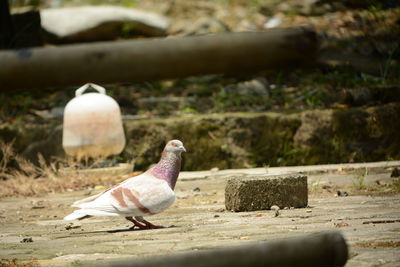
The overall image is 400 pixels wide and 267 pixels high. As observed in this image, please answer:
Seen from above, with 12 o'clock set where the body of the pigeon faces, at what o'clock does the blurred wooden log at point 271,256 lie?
The blurred wooden log is roughly at 3 o'clock from the pigeon.

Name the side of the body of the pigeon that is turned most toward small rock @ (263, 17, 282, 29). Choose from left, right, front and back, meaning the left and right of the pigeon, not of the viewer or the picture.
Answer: left

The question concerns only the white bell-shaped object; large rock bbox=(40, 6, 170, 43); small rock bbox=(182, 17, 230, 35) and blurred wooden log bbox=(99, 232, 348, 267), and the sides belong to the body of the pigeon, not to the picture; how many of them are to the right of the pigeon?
1

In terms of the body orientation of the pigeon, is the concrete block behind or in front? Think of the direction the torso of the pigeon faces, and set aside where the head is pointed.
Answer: in front

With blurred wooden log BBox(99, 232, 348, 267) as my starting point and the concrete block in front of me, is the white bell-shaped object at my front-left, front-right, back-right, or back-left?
front-left

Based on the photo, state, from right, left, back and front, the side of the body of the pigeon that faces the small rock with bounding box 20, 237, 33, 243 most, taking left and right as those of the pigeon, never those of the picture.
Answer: back

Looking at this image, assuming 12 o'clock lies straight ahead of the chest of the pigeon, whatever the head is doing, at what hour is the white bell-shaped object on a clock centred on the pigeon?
The white bell-shaped object is roughly at 9 o'clock from the pigeon.

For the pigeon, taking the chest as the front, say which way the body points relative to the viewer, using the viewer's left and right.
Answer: facing to the right of the viewer

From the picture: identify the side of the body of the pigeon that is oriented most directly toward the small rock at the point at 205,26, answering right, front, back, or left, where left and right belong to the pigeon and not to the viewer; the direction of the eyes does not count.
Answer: left

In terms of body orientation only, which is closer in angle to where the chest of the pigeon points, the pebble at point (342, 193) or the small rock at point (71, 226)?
the pebble
